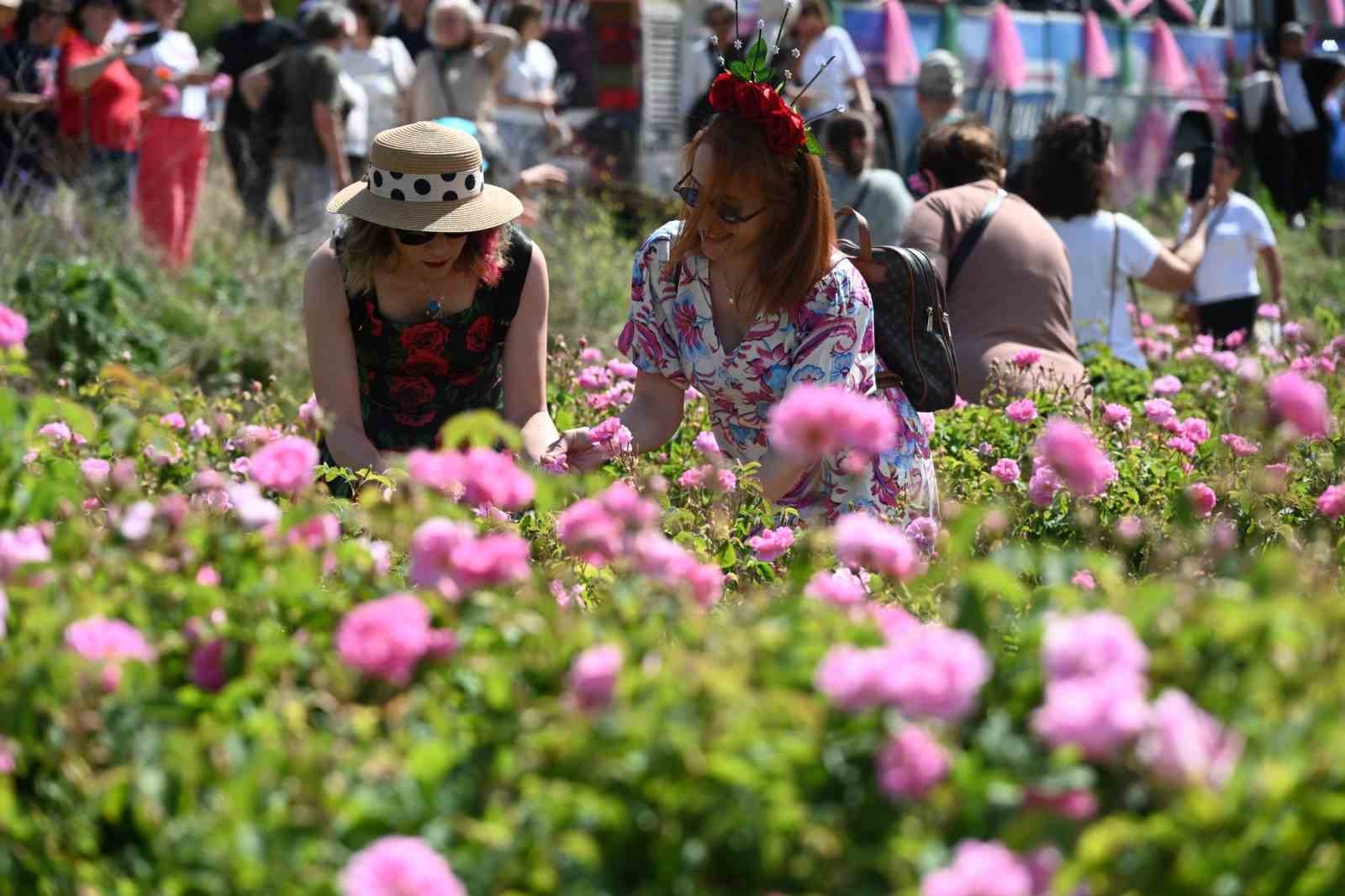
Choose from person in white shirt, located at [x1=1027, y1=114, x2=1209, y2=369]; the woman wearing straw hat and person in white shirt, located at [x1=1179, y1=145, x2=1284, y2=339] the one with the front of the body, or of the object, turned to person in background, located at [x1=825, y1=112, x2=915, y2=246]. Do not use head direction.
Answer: person in white shirt, located at [x1=1179, y1=145, x2=1284, y2=339]

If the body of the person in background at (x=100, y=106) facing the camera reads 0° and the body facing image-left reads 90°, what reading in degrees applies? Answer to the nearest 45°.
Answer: approximately 315°

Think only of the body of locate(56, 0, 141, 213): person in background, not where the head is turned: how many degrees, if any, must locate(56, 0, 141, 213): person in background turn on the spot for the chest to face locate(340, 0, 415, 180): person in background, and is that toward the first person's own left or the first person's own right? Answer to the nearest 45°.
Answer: approximately 45° to the first person's own left

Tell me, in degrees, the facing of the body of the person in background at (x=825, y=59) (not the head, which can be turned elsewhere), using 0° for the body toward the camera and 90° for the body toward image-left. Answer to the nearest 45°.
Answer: approximately 45°

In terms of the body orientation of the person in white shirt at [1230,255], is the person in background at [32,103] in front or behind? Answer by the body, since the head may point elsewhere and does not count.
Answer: in front

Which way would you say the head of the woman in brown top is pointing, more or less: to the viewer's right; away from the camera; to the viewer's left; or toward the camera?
away from the camera

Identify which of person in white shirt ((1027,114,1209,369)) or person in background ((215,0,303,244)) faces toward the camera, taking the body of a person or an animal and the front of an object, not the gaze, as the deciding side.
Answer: the person in background

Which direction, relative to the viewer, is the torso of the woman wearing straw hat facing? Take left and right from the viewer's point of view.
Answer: facing the viewer

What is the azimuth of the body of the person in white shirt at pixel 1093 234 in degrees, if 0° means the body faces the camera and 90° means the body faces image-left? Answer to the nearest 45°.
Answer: approximately 225°

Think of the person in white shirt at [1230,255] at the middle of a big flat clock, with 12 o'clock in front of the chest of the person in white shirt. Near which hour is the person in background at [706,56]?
The person in background is roughly at 3 o'clock from the person in white shirt.

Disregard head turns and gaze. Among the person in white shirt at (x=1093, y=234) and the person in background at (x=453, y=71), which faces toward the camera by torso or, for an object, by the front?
the person in background

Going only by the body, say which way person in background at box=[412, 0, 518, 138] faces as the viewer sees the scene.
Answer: toward the camera

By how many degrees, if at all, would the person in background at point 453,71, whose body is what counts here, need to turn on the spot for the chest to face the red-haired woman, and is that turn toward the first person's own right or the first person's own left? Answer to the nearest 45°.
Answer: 0° — they already face them
